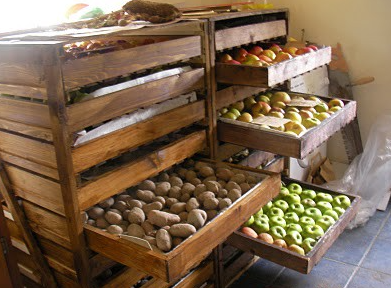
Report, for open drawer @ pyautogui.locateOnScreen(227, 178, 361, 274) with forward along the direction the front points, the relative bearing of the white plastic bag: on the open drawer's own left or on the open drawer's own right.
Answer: on the open drawer's own left

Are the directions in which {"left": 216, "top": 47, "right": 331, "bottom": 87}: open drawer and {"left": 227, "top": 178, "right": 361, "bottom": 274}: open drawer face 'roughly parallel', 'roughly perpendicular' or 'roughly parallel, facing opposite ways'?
roughly parallel

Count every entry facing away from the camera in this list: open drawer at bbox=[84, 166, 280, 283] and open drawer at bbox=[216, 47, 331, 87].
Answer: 0

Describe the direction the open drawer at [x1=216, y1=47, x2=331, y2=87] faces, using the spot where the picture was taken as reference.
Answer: facing the viewer and to the right of the viewer

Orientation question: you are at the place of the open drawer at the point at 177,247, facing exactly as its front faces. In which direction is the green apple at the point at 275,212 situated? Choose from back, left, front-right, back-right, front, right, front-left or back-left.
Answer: left

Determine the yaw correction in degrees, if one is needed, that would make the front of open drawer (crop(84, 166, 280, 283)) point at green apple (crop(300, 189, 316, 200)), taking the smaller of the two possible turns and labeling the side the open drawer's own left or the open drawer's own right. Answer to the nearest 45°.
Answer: approximately 90° to the open drawer's own left

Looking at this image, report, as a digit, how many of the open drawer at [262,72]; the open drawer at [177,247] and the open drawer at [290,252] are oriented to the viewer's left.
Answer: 0

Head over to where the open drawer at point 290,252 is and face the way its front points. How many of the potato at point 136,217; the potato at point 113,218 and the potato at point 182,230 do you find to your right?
3

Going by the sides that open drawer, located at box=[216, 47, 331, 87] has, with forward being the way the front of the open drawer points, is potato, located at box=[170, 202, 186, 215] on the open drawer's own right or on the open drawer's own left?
on the open drawer's own right

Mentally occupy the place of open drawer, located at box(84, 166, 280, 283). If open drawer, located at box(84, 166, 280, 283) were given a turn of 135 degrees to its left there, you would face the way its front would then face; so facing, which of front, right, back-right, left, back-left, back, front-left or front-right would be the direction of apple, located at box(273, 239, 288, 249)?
front-right

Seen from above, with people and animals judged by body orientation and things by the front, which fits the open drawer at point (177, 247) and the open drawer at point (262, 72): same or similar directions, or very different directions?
same or similar directions

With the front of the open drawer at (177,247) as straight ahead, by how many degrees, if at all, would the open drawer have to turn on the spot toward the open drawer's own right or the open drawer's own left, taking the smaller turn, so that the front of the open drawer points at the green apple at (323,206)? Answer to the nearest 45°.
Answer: approximately 90° to the open drawer's own left

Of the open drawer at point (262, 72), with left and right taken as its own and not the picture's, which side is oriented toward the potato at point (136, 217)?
right
